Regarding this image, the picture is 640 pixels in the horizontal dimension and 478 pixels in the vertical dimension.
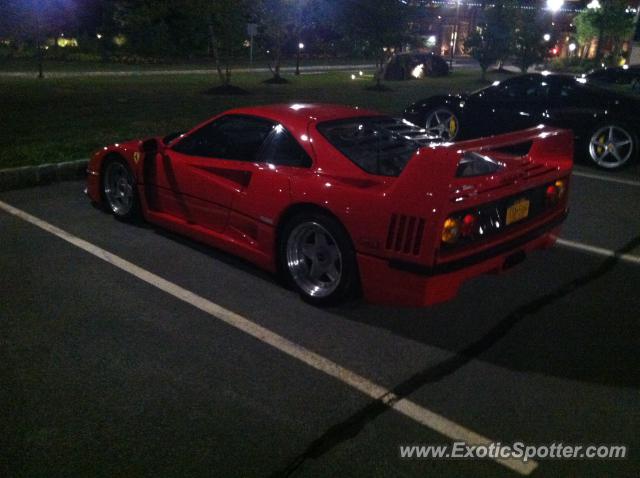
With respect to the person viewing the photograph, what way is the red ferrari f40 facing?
facing away from the viewer and to the left of the viewer

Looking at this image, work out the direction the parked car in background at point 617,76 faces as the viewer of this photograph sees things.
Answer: facing to the left of the viewer

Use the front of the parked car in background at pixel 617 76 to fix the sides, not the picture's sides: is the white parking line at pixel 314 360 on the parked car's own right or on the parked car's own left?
on the parked car's own left

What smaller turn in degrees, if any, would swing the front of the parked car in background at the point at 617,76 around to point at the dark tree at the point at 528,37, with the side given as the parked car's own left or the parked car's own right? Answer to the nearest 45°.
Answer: approximately 90° to the parked car's own right

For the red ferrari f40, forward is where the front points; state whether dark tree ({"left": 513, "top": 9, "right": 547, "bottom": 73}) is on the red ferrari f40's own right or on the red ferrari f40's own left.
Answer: on the red ferrari f40's own right

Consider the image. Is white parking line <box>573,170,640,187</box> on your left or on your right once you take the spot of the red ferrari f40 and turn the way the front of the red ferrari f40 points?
on your right

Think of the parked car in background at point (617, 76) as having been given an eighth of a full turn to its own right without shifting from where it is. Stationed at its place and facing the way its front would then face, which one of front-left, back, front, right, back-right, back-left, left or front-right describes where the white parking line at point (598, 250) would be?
back-left

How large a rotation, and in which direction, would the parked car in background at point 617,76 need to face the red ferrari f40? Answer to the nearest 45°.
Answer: approximately 90° to its left
